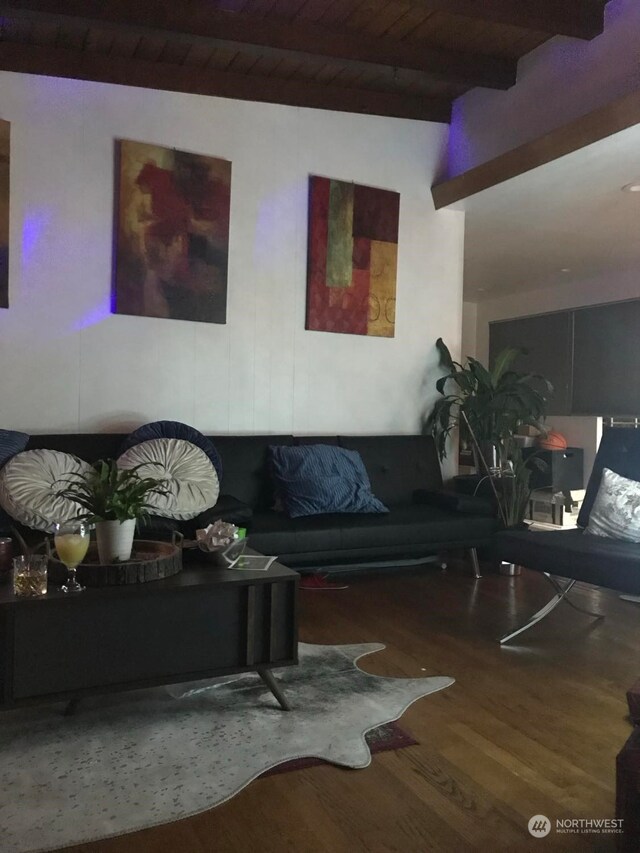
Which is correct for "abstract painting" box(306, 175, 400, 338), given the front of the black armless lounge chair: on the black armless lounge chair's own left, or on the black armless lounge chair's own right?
on the black armless lounge chair's own right

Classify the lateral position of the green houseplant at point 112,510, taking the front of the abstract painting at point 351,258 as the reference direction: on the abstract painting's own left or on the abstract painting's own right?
on the abstract painting's own right

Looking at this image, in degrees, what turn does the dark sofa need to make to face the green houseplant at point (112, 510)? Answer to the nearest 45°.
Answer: approximately 90° to its right

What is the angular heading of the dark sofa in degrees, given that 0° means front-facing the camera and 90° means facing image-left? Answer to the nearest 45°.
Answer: approximately 315°

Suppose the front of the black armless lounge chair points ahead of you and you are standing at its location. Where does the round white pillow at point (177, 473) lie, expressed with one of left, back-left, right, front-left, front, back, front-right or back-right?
front-right

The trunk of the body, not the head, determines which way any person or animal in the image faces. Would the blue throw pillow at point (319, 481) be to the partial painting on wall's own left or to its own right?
on its left

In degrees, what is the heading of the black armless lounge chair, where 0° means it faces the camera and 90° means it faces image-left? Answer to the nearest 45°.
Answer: approximately 45°

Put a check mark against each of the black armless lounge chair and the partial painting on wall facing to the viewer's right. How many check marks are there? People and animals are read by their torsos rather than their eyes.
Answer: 0

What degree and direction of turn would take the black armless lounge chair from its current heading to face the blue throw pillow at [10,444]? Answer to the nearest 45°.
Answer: approximately 45° to its right

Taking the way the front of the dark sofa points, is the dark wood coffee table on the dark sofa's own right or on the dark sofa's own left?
on the dark sofa's own right

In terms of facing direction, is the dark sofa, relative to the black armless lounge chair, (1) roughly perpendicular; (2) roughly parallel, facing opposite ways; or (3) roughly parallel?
roughly perpendicular

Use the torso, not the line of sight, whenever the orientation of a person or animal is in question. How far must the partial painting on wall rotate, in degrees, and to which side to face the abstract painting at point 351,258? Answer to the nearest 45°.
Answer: approximately 90° to its left

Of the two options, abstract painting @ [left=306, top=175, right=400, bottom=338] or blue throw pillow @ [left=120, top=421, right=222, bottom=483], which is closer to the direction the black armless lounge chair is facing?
the blue throw pillow
